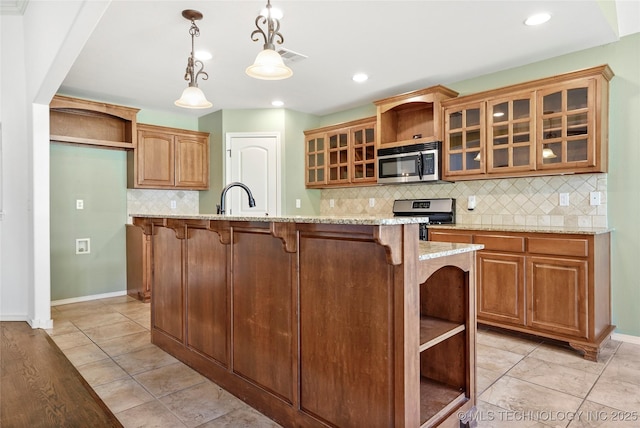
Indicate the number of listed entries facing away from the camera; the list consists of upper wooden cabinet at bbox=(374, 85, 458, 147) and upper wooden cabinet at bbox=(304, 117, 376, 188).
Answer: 0

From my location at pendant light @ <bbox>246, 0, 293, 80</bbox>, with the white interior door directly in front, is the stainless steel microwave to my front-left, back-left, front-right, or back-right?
front-right

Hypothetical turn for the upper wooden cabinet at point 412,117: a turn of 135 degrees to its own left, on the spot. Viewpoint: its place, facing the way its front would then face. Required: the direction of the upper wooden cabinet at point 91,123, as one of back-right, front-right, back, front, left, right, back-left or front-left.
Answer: back

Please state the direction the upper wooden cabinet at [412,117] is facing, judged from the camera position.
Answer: facing the viewer and to the left of the viewer

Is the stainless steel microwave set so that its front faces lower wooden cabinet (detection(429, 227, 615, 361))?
no

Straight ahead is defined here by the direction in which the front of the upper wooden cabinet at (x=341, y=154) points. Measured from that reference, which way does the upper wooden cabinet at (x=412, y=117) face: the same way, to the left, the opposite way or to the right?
the same way

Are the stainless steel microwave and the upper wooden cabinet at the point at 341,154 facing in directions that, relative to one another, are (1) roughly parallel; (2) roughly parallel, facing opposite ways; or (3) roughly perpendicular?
roughly parallel

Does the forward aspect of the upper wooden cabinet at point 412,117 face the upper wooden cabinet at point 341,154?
no

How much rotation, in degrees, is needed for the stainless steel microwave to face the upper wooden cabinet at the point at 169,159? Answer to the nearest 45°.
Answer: approximately 45° to its right

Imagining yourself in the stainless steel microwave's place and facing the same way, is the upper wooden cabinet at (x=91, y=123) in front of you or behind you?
in front

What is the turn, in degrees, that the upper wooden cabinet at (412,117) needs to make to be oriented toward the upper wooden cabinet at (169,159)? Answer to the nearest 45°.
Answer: approximately 45° to its right

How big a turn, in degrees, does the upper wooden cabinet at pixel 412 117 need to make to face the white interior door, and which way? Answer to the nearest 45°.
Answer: approximately 45° to its right

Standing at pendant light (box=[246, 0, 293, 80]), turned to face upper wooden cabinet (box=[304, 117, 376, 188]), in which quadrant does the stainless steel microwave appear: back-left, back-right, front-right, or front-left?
front-right

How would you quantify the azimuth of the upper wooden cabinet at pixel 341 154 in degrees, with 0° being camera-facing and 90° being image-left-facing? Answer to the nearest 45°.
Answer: approximately 45°

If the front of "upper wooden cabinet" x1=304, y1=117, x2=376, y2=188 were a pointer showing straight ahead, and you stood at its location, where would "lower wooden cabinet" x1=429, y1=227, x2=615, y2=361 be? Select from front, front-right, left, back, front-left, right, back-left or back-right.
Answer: left

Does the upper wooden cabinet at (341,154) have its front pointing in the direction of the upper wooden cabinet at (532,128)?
no

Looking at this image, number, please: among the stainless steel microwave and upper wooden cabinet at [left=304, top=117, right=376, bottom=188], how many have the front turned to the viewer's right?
0

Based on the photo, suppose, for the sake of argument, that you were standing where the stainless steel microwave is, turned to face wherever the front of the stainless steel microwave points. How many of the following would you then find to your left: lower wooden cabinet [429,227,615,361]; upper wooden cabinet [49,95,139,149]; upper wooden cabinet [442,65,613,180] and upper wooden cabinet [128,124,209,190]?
2

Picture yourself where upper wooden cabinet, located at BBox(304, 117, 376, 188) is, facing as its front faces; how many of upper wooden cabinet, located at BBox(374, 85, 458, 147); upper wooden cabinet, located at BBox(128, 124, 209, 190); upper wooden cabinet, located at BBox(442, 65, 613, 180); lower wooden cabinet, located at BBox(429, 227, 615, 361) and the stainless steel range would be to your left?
4
